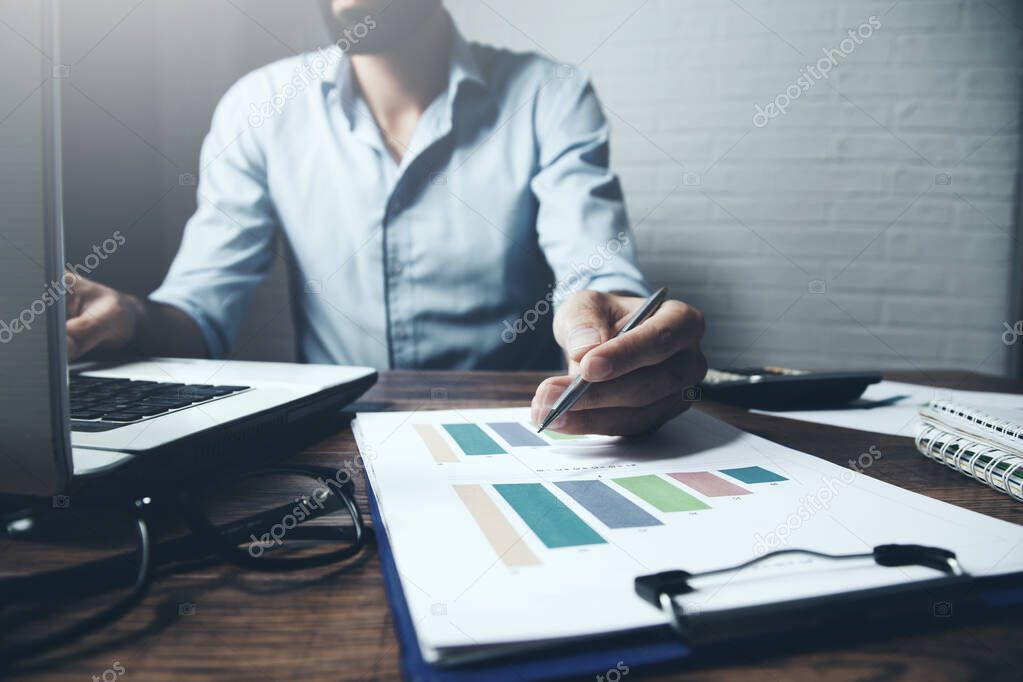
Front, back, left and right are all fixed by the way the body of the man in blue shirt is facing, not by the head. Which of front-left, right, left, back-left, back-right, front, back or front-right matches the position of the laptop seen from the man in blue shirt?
front

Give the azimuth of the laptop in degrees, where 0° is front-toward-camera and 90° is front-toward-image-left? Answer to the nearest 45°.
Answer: approximately 225°

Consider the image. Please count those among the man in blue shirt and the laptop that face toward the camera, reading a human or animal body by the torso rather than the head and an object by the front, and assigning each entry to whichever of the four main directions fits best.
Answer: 1

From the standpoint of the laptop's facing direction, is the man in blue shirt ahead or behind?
ahead

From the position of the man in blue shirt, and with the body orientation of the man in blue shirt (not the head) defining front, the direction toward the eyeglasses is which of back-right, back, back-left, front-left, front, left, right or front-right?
front

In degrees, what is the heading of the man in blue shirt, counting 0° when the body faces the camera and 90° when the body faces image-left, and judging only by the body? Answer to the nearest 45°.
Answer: approximately 0°

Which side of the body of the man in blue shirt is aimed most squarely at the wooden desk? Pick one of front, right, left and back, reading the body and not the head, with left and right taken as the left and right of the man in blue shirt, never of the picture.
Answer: front

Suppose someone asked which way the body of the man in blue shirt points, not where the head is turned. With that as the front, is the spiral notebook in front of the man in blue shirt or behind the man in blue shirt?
in front

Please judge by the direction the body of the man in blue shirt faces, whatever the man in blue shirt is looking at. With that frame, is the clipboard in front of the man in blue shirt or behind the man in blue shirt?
in front
